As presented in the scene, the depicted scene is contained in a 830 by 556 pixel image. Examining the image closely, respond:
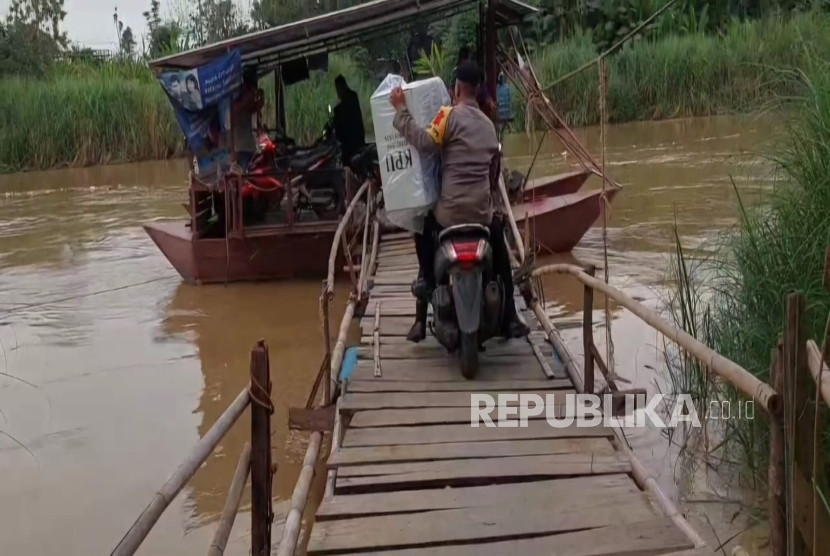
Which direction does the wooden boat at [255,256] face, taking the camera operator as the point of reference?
facing to the left of the viewer

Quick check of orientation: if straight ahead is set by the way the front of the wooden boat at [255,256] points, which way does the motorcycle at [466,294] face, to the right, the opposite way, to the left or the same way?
to the right

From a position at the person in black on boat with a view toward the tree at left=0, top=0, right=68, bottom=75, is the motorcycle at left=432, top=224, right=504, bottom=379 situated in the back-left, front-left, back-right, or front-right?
back-left

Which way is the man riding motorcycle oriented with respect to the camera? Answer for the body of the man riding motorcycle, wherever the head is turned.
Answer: away from the camera

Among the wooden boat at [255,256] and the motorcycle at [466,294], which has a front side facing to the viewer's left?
the wooden boat

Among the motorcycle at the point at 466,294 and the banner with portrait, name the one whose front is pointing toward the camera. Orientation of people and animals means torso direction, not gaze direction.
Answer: the banner with portrait

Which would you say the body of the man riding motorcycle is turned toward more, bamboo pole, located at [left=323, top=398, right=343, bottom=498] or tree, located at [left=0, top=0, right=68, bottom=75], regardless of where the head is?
the tree

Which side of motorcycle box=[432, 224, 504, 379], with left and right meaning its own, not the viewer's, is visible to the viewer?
back

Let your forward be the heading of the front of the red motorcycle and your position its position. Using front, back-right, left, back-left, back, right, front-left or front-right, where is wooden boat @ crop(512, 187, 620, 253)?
back-left

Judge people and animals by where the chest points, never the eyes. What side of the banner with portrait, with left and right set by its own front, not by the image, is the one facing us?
front

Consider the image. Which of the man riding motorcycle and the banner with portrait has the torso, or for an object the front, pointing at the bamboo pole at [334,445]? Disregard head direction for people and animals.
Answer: the banner with portrait

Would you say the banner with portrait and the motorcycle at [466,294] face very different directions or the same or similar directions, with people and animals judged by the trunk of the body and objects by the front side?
very different directions

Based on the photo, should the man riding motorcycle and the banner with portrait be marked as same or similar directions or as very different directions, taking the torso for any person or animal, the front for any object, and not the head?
very different directions
